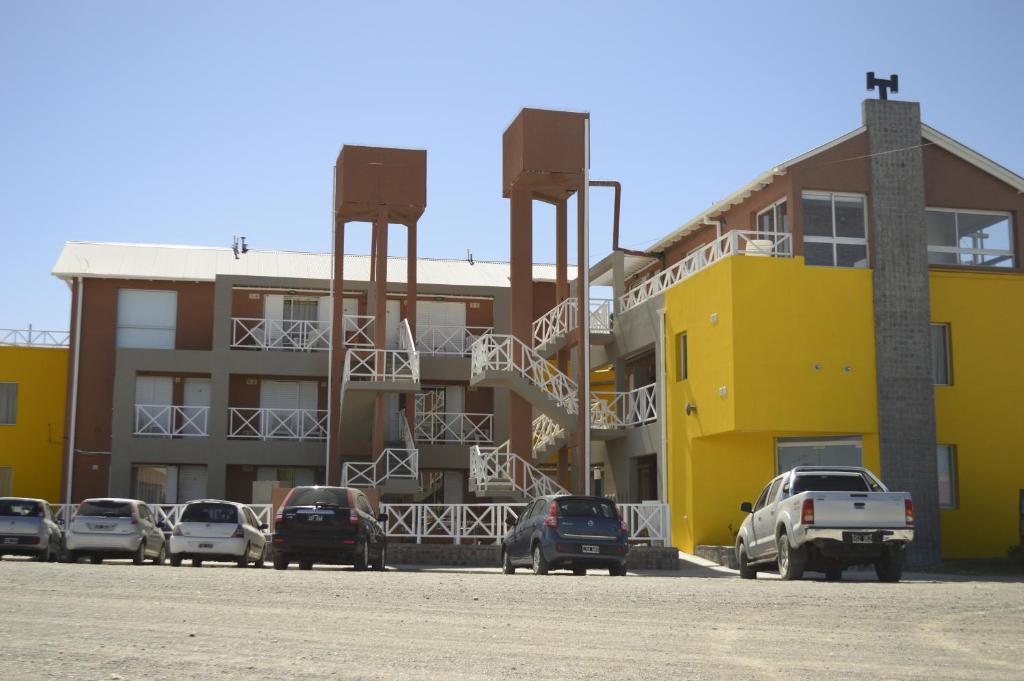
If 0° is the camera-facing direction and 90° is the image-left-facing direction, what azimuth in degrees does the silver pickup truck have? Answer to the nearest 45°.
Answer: approximately 135°

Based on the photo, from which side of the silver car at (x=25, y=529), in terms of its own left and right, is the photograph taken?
back

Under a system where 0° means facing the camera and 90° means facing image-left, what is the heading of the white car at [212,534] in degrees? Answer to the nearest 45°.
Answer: approximately 180°

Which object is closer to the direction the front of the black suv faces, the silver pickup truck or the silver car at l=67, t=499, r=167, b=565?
the silver car

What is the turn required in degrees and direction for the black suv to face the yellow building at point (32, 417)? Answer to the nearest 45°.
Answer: approximately 45° to its left

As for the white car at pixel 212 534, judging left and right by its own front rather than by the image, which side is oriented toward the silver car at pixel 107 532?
left

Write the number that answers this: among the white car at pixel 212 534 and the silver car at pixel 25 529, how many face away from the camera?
2

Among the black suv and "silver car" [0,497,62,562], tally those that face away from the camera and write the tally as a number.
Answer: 2

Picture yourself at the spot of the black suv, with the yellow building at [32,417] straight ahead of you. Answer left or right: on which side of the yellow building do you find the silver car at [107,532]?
left

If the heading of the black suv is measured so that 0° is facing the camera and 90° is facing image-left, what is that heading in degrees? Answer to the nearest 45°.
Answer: approximately 180°

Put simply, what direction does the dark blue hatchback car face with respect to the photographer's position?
facing away from the viewer and to the left of the viewer

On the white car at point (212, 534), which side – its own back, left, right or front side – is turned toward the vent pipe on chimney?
right
